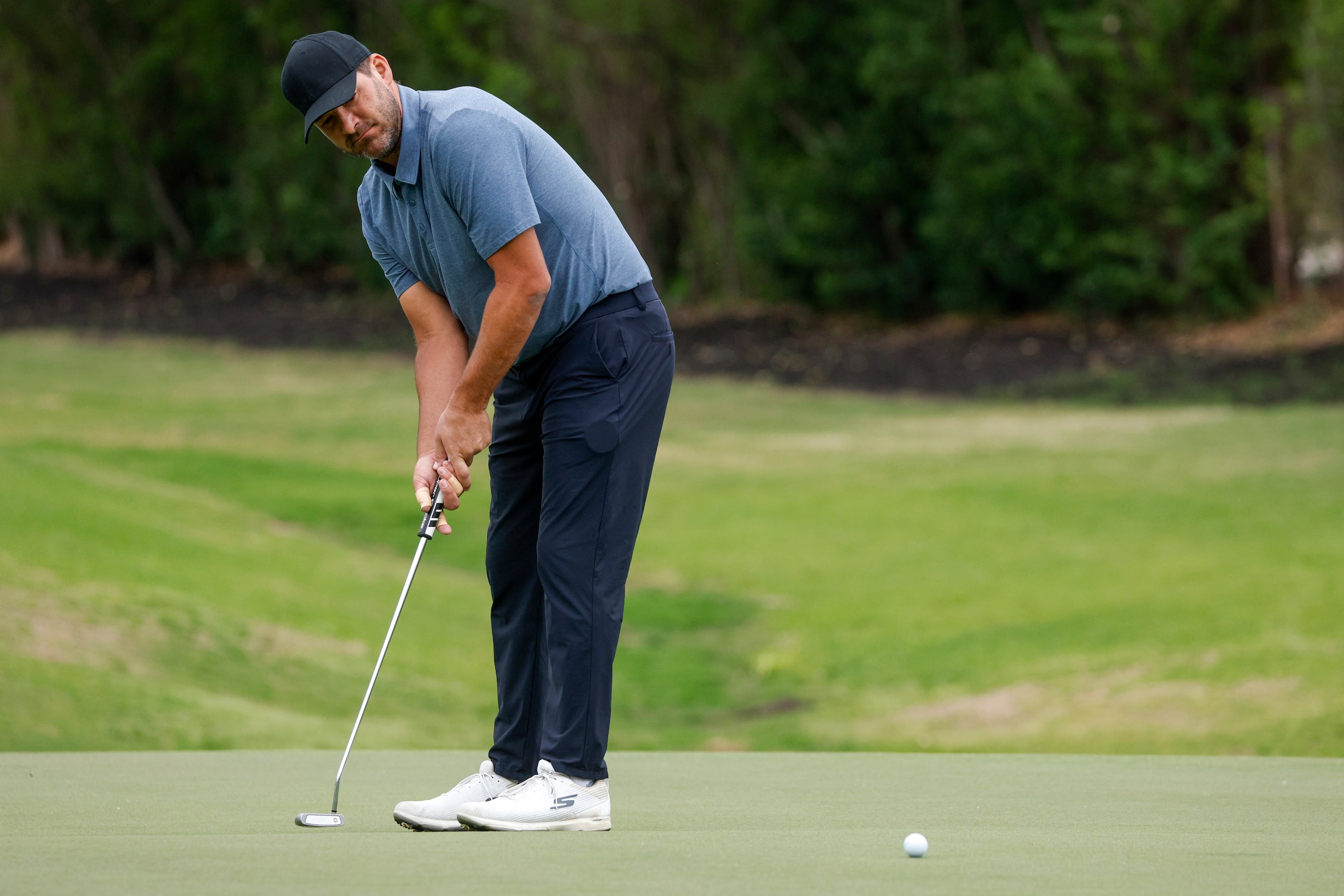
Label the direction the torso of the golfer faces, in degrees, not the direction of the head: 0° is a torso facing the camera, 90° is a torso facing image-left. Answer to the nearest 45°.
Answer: approximately 45°
